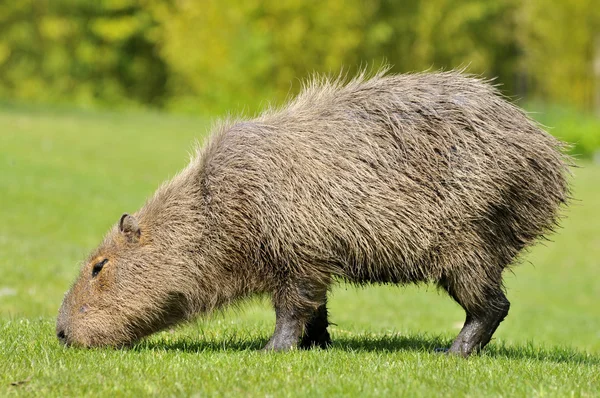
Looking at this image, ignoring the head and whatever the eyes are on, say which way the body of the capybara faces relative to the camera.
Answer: to the viewer's left
